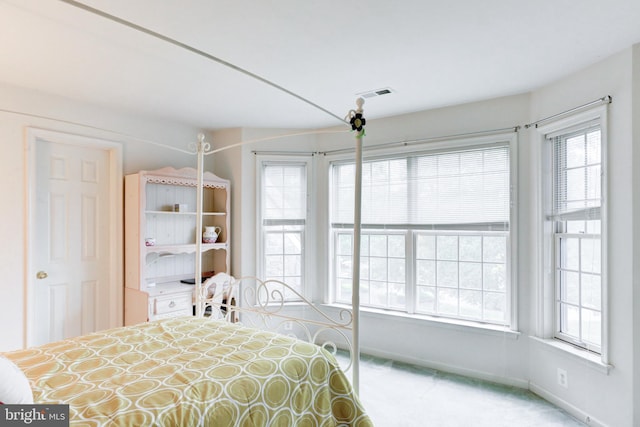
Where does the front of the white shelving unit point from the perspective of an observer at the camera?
facing the viewer and to the right of the viewer

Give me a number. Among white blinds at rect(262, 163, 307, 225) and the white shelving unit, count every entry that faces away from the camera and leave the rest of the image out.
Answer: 0

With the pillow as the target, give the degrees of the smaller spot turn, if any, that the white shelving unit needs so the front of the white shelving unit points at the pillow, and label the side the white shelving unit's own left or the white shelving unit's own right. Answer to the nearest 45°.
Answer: approximately 45° to the white shelving unit's own right

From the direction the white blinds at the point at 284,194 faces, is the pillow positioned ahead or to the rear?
ahead

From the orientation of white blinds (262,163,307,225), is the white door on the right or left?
on its right

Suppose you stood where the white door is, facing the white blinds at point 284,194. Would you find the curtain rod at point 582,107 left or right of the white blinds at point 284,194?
right

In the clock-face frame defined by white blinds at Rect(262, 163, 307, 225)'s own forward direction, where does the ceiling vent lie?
The ceiling vent is roughly at 11 o'clock from the white blinds.

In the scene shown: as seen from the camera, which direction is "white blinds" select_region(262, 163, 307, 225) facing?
toward the camera

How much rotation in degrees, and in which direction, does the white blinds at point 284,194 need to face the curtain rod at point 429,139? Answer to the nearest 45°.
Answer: approximately 45° to its left
